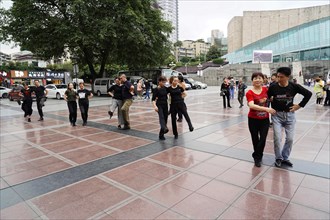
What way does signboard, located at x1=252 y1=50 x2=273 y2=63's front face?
toward the camera

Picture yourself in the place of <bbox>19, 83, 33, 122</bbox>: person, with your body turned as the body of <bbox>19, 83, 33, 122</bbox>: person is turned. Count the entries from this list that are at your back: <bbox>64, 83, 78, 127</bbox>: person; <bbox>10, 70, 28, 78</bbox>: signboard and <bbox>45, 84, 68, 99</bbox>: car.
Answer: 2

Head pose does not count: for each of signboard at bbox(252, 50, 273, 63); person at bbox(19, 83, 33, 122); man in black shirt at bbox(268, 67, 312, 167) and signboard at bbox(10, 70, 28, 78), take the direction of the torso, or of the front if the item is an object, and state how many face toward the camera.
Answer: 4

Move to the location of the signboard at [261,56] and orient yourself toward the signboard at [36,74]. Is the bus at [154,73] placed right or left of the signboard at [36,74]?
left

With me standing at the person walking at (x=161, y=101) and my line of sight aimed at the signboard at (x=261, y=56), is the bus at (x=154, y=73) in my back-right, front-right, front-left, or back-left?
front-left

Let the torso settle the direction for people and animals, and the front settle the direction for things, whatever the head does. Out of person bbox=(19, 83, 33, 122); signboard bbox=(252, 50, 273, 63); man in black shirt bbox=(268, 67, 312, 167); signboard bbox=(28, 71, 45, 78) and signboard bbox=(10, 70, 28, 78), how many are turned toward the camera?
5

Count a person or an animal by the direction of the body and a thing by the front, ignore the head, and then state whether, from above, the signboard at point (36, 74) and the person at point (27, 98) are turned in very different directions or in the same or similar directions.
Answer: same or similar directions

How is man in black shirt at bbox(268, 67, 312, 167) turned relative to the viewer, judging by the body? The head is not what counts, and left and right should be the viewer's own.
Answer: facing the viewer

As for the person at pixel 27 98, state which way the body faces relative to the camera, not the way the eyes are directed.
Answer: toward the camera

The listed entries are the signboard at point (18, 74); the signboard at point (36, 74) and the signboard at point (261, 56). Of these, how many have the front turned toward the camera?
3

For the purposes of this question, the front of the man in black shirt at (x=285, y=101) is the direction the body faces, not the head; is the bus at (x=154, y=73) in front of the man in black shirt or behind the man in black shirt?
behind
